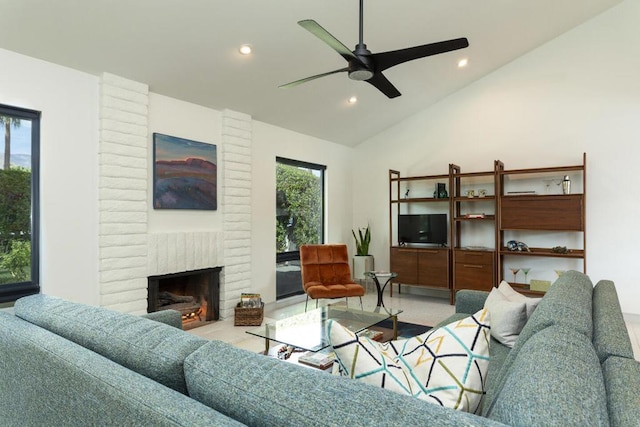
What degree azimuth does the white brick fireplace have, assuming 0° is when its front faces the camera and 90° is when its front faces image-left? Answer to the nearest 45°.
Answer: approximately 315°

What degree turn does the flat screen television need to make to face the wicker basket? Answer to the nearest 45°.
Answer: approximately 45° to its right

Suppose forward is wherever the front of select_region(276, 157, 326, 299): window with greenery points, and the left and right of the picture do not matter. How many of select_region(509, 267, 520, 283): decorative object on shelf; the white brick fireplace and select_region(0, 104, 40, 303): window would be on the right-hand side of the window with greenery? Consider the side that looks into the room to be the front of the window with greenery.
2

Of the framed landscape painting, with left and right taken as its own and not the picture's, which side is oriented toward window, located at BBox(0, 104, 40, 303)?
right

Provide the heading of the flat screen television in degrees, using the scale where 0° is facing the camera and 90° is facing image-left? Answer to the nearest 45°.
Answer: approximately 0°

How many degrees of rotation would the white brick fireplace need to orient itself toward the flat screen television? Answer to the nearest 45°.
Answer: approximately 45° to its left

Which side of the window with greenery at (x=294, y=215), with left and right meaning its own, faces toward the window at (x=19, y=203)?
right

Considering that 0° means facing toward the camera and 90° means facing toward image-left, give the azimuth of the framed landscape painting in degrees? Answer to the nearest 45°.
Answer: approximately 315°
